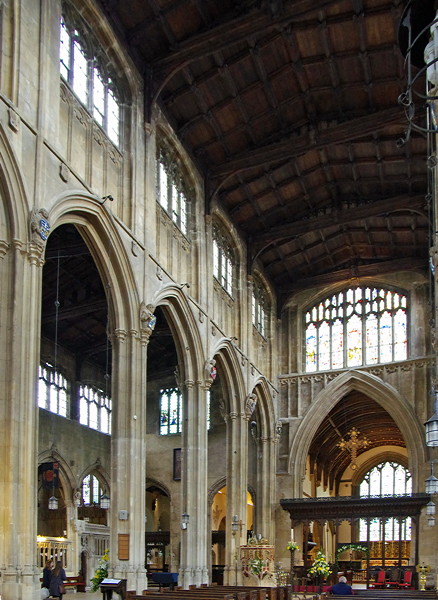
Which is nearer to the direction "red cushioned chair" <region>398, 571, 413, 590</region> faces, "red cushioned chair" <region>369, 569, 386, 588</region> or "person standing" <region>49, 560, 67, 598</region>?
the person standing

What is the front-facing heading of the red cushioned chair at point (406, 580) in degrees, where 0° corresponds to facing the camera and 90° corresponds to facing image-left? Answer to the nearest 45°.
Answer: approximately 45°

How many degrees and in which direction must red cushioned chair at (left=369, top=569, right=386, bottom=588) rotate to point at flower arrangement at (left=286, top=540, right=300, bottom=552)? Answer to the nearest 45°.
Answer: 0° — it already faces it

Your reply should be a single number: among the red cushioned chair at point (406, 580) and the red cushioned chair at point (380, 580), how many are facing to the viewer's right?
0

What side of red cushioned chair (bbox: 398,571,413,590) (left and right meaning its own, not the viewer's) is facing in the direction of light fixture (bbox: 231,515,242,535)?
front

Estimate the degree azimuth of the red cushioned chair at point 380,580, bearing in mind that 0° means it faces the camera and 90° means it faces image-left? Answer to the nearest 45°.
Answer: approximately 45°
